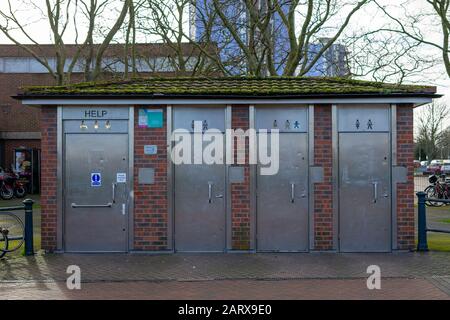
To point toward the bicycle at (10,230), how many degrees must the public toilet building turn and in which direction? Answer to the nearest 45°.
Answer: approximately 90° to its right

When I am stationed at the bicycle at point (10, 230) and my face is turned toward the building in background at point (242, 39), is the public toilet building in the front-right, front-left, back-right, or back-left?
front-right

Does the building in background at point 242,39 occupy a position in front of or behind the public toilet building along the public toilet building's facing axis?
behind

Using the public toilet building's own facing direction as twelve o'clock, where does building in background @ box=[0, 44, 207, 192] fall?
The building in background is roughly at 5 o'clock from the public toilet building.

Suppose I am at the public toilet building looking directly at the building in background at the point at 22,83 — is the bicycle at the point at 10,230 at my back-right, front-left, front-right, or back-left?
front-left

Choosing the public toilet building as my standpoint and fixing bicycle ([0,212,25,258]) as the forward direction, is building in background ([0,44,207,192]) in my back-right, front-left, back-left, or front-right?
front-right

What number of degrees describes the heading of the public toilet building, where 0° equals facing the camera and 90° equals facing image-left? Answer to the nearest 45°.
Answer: approximately 0°

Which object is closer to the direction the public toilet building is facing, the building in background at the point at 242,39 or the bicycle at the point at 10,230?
the bicycle

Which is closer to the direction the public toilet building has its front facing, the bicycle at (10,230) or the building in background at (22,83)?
the bicycle

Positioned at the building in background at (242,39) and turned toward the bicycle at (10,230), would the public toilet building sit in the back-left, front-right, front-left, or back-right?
front-left

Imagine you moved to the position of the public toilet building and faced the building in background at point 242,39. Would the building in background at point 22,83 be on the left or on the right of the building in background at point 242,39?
left
